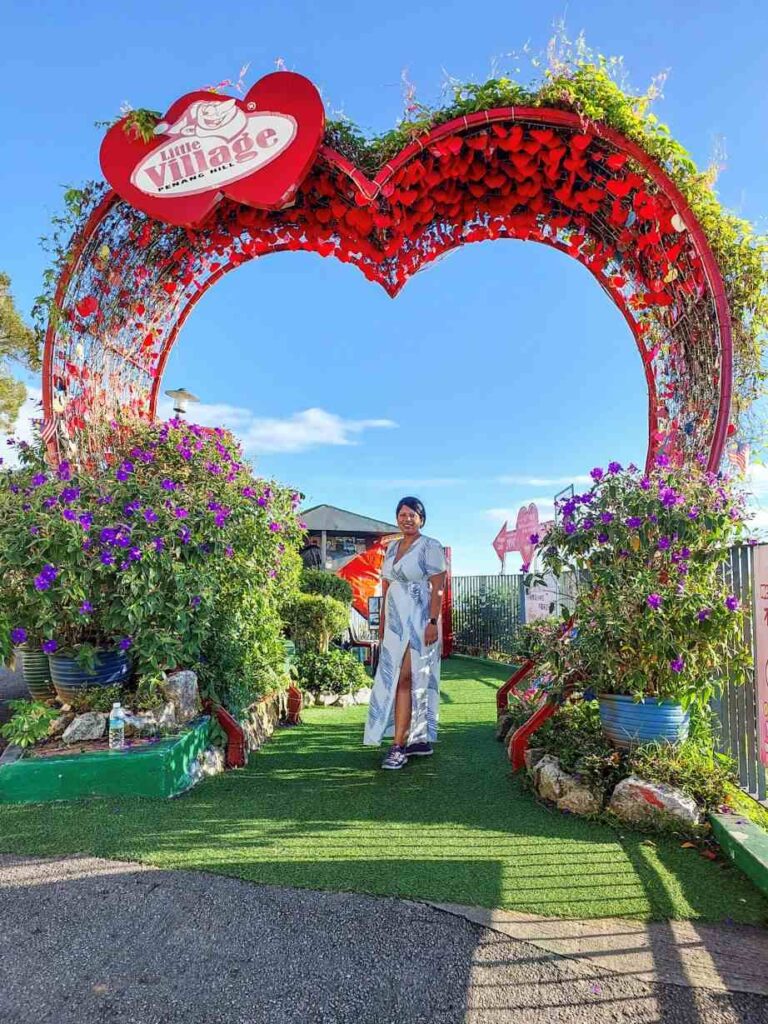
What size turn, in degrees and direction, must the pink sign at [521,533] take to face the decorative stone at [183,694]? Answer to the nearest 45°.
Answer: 0° — it already faces it

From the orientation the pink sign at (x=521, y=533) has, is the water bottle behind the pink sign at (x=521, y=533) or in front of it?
in front

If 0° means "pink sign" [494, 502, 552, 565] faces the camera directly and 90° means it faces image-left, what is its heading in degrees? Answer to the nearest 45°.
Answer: approximately 0°

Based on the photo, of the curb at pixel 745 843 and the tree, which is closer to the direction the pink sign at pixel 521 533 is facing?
the curb

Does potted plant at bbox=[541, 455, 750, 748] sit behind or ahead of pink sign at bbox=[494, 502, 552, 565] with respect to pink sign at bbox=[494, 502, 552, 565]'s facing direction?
ahead

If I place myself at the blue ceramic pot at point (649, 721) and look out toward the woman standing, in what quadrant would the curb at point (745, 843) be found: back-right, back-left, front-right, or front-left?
back-left

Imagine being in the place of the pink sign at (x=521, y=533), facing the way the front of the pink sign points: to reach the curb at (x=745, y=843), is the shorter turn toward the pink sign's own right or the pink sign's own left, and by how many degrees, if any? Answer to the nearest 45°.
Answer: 0° — it already faces it

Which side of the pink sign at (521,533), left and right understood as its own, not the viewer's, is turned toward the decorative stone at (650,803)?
front

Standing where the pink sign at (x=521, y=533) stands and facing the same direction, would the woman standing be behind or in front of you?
in front
